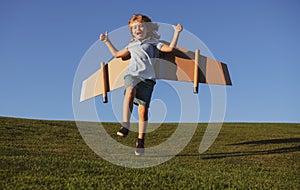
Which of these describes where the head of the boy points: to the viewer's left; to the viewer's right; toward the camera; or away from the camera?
toward the camera

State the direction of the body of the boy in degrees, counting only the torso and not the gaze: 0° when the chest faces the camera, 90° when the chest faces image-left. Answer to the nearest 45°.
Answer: approximately 45°
